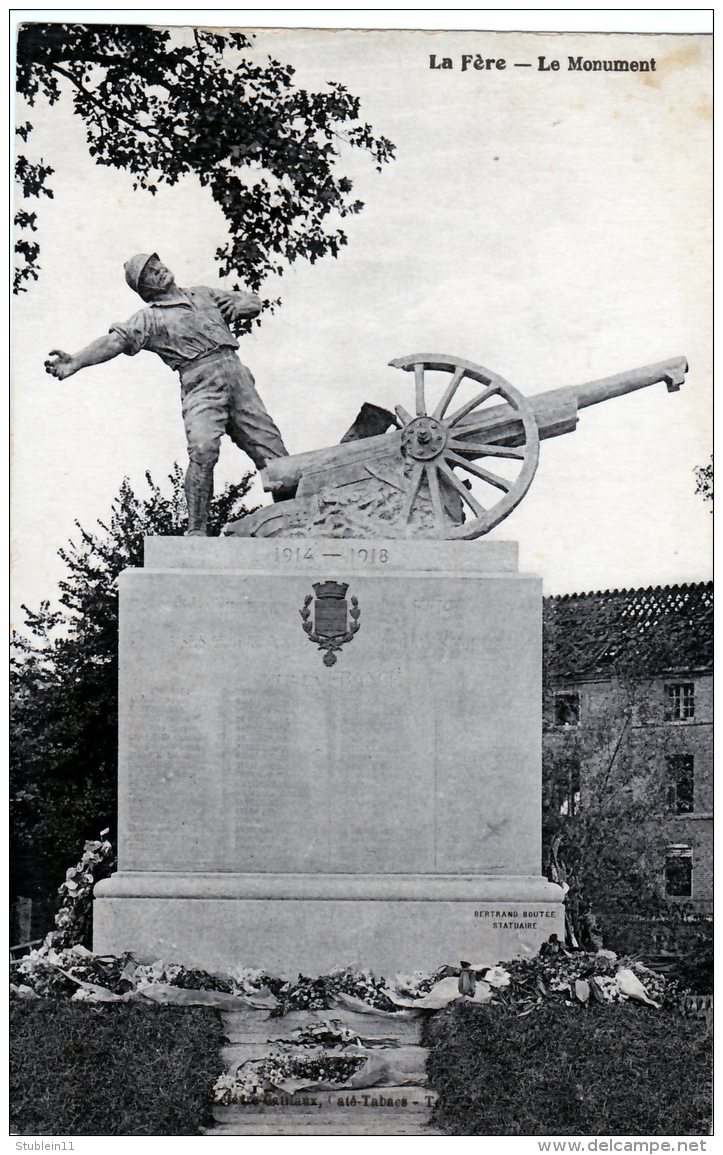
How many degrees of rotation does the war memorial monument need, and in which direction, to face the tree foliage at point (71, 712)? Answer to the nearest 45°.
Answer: approximately 135° to its right

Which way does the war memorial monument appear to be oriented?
toward the camera

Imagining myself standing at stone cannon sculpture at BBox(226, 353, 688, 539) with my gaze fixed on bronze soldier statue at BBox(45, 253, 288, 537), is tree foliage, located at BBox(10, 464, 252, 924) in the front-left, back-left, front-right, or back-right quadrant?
front-right
